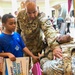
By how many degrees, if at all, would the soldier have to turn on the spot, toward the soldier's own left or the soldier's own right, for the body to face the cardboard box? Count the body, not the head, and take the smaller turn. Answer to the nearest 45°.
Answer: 0° — they already face it

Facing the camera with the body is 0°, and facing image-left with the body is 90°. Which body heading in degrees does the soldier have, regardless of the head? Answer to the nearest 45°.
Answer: approximately 0°

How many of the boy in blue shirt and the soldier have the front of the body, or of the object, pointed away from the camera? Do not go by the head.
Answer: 0
